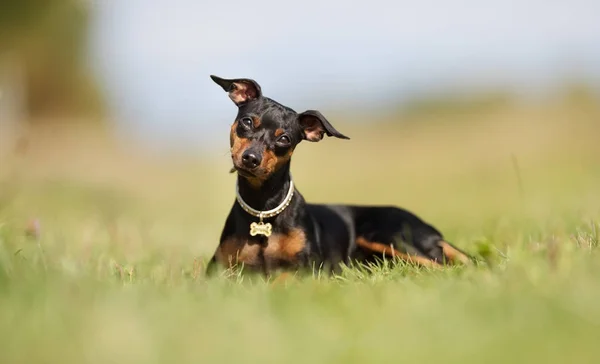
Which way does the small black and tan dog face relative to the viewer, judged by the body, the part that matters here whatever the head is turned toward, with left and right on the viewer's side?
facing the viewer and to the left of the viewer
